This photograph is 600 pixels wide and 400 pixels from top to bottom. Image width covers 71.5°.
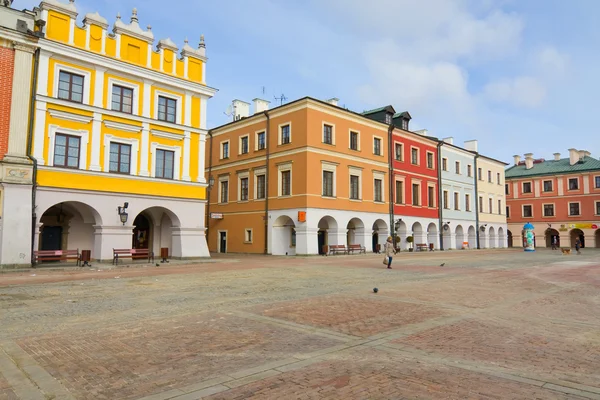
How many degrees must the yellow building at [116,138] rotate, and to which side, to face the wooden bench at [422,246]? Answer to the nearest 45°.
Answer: approximately 45° to its left

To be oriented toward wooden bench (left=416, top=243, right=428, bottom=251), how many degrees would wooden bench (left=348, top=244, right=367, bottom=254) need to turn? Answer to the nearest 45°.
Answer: approximately 90° to its left

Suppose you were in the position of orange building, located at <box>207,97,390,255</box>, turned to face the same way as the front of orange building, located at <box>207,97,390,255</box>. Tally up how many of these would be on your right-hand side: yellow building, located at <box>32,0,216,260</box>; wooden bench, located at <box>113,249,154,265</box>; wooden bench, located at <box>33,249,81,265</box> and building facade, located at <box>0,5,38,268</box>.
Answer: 4

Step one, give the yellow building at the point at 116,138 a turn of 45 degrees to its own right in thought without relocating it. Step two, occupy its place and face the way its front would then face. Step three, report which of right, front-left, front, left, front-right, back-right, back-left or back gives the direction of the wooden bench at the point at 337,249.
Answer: left

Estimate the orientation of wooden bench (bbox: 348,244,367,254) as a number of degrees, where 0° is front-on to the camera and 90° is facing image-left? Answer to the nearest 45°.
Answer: approximately 315°

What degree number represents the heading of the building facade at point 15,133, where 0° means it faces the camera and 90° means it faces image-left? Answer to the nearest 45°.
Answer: approximately 315°

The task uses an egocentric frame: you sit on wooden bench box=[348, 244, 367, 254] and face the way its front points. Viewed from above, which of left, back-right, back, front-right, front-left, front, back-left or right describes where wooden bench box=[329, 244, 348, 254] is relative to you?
right

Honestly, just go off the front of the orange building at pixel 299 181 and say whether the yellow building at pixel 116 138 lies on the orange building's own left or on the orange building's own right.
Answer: on the orange building's own right

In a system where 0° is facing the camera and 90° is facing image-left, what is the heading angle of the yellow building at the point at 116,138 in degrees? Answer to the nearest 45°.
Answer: approximately 315°

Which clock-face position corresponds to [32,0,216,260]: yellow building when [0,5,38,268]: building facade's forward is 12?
The yellow building is roughly at 10 o'clock from the building facade.

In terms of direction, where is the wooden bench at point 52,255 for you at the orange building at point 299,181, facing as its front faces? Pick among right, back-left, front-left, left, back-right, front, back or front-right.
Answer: right

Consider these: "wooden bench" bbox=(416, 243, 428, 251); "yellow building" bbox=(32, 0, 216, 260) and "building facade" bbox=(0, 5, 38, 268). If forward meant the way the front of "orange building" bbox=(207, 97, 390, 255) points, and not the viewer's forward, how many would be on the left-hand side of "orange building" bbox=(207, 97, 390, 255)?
1

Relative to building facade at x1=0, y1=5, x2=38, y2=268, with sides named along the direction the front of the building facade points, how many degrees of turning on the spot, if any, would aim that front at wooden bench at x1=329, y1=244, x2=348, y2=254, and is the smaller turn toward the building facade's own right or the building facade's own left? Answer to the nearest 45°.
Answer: approximately 45° to the building facade's own left

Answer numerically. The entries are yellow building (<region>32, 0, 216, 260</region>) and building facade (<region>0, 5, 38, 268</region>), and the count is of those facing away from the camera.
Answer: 0

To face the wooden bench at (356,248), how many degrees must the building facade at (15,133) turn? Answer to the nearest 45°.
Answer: approximately 45° to its left

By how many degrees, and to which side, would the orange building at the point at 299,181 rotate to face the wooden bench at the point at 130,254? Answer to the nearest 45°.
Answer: approximately 90° to its right
